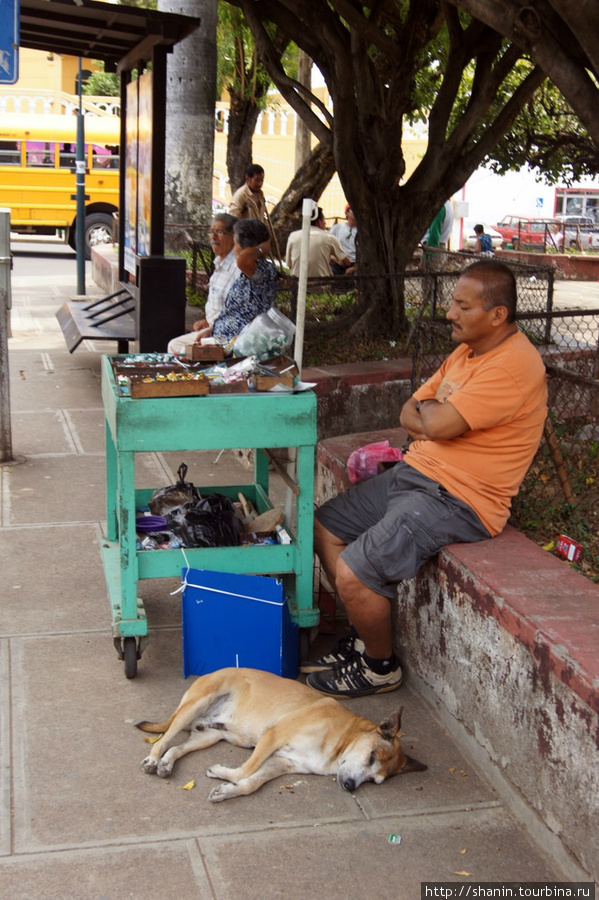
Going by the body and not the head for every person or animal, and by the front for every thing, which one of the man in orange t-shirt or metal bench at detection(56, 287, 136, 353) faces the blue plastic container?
the man in orange t-shirt

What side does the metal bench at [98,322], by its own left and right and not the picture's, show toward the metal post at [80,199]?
right

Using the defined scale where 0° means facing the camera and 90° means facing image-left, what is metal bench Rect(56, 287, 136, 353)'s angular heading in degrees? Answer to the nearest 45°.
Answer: approximately 90°

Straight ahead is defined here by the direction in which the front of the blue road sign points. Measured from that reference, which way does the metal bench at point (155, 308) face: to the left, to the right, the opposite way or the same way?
to the right

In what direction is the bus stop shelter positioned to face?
to the viewer's left

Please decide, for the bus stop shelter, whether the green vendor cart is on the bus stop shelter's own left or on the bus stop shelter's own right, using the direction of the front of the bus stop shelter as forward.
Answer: on the bus stop shelter's own left

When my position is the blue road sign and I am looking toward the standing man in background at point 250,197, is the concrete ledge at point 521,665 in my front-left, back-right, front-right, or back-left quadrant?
back-right

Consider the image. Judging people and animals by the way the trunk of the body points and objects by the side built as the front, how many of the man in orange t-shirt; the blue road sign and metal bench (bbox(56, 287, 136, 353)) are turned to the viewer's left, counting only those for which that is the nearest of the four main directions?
2

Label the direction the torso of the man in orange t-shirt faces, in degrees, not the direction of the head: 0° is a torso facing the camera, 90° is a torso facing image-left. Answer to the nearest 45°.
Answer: approximately 90°
